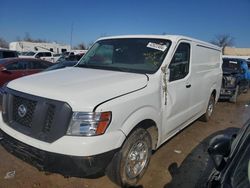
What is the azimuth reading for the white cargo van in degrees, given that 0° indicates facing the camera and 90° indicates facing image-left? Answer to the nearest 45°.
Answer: approximately 45°

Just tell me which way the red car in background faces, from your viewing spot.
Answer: facing to the left of the viewer

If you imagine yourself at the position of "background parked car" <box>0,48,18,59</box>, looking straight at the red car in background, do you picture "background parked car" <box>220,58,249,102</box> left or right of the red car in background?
left

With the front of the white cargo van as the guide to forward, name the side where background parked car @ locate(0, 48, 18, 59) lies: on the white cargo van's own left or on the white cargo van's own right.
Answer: on the white cargo van's own right

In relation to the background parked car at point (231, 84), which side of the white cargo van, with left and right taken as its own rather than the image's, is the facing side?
back

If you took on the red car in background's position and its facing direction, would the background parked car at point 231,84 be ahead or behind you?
behind

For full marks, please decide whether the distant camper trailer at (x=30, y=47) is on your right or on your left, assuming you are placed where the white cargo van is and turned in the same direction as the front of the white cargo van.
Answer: on your right

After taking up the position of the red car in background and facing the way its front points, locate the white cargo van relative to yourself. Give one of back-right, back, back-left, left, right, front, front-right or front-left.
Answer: left

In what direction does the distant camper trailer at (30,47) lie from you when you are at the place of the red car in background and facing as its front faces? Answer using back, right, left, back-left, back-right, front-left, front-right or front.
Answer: right
